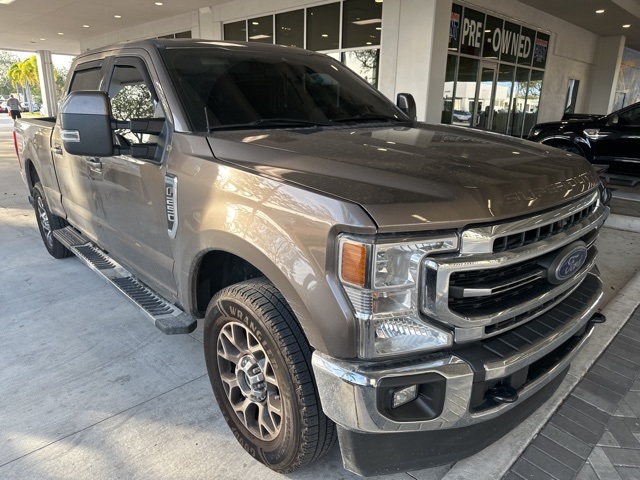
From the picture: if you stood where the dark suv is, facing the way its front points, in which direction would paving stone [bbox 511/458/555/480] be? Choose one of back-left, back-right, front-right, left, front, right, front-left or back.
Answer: left

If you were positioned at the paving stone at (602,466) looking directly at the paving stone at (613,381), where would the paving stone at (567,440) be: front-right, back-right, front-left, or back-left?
front-left

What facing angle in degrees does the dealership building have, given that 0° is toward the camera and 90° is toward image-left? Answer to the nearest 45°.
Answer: approximately 315°

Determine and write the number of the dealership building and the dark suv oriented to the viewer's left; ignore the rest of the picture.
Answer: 1

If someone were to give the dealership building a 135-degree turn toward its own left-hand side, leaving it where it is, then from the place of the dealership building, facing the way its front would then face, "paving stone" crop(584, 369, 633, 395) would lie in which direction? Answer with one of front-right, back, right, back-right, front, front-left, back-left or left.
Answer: back

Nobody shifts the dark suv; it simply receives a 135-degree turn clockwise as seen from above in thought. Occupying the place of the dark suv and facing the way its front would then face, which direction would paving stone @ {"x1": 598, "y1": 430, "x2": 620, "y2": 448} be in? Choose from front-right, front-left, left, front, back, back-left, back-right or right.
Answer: back-right

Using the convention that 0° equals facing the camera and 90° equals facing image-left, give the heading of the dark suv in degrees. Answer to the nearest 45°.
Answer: approximately 90°

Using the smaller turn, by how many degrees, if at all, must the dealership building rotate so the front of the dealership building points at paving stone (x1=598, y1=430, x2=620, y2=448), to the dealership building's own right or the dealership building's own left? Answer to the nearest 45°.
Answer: approximately 45° to the dealership building's own right

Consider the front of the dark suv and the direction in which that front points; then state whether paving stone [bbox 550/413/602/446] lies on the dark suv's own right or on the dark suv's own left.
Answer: on the dark suv's own left

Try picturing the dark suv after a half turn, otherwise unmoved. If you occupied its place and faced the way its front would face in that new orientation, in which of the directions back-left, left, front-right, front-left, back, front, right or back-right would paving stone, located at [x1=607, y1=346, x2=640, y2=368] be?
right

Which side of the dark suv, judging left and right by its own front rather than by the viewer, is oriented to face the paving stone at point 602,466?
left

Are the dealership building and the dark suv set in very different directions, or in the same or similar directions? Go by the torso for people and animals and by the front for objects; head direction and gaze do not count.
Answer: very different directions

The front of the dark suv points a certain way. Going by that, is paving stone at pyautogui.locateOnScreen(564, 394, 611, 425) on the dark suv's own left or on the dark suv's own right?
on the dark suv's own left
